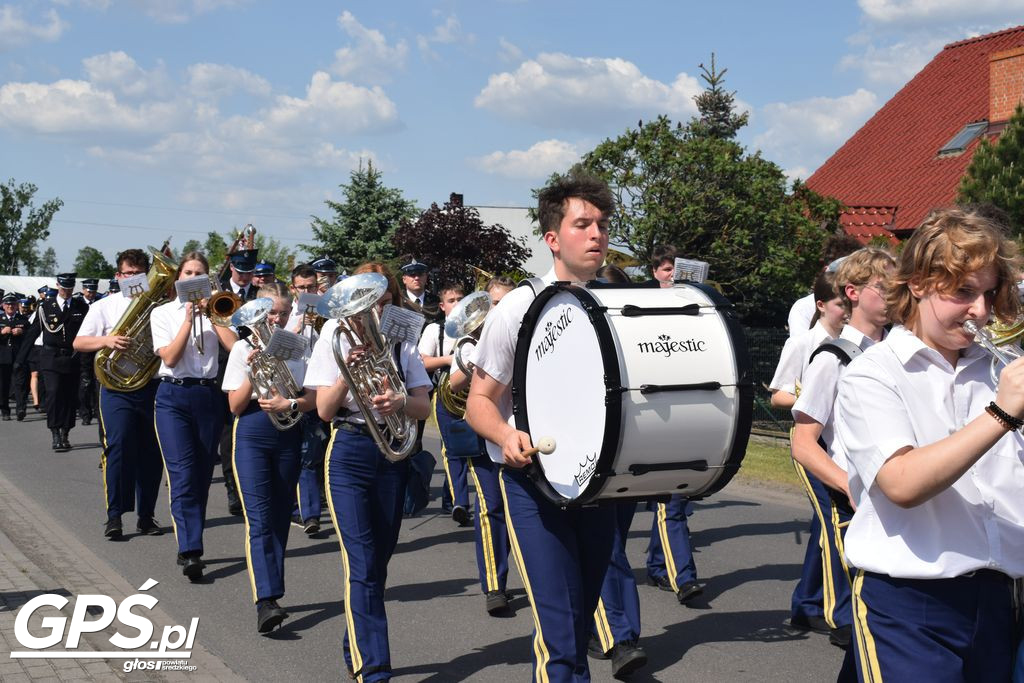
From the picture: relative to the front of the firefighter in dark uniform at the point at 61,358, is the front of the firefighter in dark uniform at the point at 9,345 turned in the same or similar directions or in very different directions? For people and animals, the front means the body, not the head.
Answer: same or similar directions

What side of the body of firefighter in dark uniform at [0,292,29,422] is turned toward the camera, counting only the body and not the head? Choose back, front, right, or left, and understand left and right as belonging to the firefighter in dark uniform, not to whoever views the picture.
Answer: front

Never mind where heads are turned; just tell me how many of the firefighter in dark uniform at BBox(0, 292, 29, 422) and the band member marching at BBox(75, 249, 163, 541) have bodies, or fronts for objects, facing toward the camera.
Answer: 2

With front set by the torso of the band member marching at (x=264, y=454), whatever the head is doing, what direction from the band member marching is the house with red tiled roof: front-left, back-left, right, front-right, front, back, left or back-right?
left

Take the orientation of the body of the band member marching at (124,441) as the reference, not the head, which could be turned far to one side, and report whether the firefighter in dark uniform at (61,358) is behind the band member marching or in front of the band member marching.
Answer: behind

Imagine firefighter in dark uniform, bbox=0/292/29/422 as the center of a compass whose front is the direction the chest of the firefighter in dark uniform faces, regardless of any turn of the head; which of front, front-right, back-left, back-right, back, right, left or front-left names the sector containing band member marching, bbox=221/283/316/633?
front

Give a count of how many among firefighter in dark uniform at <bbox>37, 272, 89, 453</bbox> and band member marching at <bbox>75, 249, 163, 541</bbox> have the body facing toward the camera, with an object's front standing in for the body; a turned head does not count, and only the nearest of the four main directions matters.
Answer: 2

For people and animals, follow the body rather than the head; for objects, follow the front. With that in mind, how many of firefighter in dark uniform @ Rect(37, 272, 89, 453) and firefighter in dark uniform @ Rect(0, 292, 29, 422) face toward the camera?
2

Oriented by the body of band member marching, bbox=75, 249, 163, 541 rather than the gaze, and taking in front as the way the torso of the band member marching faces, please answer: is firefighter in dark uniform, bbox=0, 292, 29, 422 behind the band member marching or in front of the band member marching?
behind

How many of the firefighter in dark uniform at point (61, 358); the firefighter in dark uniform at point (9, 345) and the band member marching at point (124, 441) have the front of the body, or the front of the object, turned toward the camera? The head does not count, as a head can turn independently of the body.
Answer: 3

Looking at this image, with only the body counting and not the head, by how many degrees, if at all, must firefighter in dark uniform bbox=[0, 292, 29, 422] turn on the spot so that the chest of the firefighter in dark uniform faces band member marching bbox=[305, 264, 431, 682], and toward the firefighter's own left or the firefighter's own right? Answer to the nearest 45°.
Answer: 0° — they already face them

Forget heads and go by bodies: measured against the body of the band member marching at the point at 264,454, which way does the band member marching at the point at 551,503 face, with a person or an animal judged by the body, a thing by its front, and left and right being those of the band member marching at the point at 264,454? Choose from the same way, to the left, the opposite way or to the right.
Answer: the same way

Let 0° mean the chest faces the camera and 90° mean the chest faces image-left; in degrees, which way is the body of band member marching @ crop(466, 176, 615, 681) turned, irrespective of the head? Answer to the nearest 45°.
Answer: approximately 315°

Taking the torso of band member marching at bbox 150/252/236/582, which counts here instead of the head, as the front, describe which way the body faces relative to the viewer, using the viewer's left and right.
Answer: facing the viewer and to the right of the viewer

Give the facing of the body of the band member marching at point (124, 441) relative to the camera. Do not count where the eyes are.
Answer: toward the camera

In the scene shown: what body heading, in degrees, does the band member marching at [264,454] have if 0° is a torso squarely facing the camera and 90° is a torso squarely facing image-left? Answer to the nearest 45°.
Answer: approximately 315°

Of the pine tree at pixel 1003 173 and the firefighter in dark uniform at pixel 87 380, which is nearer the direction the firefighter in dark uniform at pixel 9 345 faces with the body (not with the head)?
the firefighter in dark uniform

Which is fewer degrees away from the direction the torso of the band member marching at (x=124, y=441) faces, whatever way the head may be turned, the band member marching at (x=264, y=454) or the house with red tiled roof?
the band member marching
